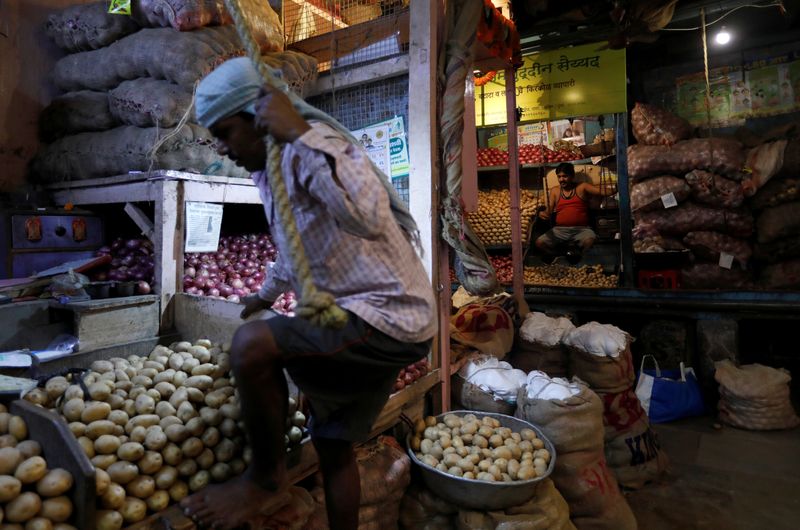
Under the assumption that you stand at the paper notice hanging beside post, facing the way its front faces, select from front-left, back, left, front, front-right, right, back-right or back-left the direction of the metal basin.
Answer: front-left

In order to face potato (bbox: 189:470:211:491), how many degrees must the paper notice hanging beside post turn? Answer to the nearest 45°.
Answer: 0° — it already faces it

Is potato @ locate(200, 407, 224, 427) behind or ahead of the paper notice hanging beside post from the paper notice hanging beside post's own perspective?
ahead

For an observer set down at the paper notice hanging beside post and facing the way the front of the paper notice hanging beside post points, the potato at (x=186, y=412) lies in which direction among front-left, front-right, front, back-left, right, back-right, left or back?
front

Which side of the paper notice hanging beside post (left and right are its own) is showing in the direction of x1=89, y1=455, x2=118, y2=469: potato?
front

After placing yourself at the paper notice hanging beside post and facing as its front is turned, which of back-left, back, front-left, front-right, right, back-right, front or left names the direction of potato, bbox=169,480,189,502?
front

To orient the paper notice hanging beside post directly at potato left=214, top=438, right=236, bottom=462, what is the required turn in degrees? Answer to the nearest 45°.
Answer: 0° — it already faces it

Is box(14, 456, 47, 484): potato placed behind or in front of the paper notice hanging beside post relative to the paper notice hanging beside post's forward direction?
in front

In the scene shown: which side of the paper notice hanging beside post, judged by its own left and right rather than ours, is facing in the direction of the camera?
front

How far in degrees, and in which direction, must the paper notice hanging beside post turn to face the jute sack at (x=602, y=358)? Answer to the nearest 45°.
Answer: approximately 90° to its left

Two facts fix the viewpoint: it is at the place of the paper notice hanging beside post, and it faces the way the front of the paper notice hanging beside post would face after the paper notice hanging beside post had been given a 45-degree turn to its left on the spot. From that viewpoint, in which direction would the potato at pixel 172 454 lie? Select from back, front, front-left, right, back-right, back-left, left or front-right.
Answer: front-right

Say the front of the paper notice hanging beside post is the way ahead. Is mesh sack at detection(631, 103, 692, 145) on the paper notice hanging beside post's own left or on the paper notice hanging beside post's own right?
on the paper notice hanging beside post's own left

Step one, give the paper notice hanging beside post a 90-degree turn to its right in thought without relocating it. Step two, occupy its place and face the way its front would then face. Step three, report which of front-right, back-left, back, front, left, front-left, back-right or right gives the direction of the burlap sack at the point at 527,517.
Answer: back-left

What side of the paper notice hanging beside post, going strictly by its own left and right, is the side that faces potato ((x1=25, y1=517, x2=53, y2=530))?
front

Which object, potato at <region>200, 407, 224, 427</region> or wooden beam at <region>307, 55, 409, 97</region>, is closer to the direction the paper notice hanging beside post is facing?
the potato

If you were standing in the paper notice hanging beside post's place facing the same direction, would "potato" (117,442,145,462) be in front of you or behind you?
in front

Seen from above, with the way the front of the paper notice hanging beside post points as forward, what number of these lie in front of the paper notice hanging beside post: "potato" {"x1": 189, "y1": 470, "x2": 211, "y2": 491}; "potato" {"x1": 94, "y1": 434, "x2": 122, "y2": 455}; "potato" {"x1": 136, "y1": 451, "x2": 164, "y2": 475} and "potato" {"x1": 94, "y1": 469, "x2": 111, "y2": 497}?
4

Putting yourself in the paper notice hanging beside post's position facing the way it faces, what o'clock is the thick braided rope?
The thick braided rope is roughly at 12 o'clock from the paper notice hanging beside post.
